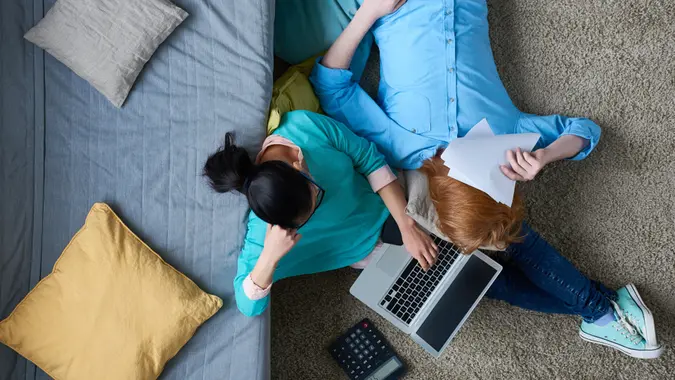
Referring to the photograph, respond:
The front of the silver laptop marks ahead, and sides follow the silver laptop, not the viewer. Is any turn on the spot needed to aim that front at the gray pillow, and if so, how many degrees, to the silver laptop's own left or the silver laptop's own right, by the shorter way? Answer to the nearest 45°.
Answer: approximately 45° to the silver laptop's own left

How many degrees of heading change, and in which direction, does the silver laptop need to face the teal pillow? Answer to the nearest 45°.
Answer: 0° — it already faces it

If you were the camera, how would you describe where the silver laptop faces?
facing away from the viewer and to the left of the viewer

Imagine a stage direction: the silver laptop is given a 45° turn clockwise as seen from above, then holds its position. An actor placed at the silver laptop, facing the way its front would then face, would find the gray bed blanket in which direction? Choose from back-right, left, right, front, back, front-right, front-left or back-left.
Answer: left

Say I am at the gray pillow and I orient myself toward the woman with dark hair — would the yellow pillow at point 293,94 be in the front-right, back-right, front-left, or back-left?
front-left

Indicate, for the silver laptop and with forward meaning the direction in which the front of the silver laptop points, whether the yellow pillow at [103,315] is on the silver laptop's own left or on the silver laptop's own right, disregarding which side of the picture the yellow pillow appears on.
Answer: on the silver laptop's own left
